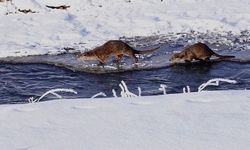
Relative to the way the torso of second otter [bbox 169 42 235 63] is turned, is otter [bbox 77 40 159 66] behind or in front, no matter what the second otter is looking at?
in front

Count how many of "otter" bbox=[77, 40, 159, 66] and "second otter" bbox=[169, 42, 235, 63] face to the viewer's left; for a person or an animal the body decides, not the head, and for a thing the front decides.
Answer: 2

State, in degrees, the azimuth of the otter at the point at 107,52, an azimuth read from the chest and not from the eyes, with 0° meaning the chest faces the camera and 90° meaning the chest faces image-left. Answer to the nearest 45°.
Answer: approximately 90°

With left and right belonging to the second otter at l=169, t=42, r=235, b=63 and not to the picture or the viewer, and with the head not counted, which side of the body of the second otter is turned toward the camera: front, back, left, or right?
left

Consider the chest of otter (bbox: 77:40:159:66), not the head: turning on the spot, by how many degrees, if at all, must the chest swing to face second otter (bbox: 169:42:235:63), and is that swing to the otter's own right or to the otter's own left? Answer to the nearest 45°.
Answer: approximately 180°
